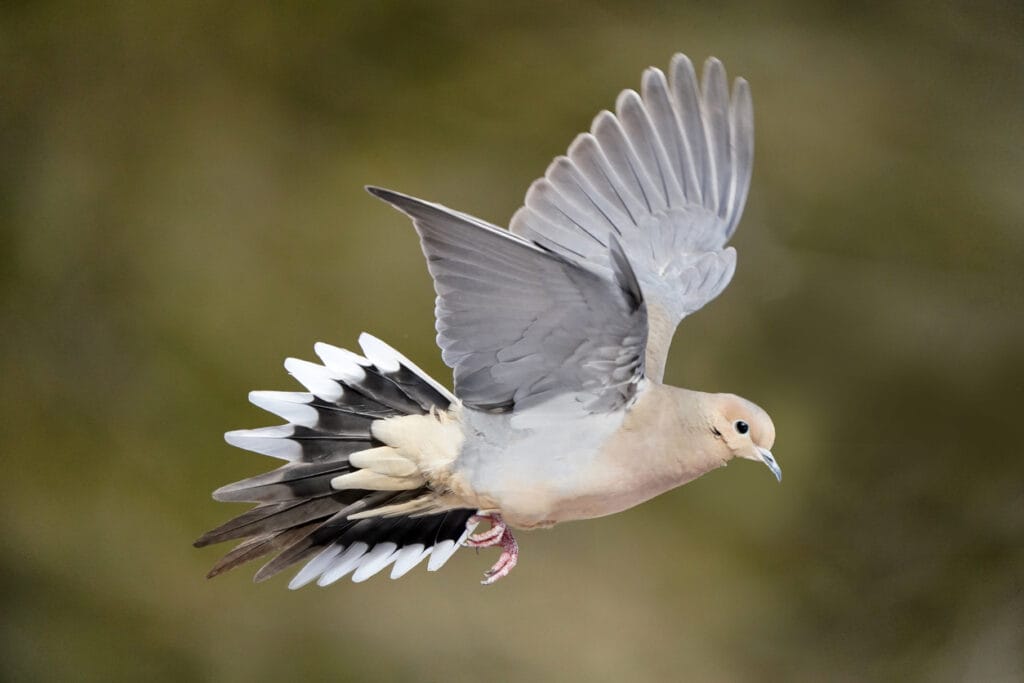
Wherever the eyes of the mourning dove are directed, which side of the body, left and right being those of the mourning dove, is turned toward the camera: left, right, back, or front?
right
